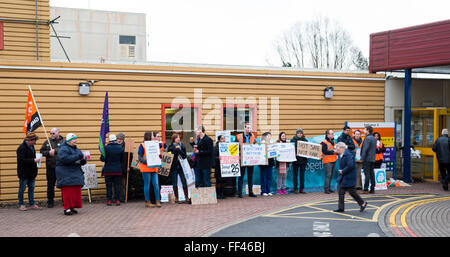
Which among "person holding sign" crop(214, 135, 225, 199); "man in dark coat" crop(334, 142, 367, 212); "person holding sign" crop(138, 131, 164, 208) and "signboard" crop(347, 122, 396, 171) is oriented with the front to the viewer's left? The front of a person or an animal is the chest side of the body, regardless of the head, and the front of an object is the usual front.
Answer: the man in dark coat

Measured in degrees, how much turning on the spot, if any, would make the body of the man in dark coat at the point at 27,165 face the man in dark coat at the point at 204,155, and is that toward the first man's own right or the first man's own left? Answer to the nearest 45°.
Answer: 0° — they already face them

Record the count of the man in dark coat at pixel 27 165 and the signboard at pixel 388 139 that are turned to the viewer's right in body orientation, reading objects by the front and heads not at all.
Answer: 1

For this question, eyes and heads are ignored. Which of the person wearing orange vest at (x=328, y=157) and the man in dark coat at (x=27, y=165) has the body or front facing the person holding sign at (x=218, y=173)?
the man in dark coat

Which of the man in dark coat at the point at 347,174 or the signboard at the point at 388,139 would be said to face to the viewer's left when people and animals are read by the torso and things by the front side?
the man in dark coat

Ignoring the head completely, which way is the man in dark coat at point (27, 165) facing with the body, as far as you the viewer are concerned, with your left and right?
facing to the right of the viewer

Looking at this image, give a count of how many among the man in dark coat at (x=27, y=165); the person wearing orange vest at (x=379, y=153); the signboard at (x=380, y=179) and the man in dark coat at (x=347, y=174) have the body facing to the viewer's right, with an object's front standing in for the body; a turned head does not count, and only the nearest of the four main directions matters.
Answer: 1

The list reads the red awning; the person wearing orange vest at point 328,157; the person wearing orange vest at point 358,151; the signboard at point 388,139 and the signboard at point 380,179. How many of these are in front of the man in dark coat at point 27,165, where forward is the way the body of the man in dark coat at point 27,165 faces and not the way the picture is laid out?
5

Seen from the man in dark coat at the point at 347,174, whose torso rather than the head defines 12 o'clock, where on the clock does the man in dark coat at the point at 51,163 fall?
the man in dark coat at the point at 51,163 is roughly at 12 o'clock from the man in dark coat at the point at 347,174.

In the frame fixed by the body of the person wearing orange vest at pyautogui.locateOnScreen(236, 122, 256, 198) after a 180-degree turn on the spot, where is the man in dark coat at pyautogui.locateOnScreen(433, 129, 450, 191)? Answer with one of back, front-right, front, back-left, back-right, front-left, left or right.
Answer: right

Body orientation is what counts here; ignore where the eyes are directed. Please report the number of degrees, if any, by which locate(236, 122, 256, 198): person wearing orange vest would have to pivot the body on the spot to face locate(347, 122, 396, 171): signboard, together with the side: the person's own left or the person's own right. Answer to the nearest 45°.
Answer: approximately 135° to the person's own left

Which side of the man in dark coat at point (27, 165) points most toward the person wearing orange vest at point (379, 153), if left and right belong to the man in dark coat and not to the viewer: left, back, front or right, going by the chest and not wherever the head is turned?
front

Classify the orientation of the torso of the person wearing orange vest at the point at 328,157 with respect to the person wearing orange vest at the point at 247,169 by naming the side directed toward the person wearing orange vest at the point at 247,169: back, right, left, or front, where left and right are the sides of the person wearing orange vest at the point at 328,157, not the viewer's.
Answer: right

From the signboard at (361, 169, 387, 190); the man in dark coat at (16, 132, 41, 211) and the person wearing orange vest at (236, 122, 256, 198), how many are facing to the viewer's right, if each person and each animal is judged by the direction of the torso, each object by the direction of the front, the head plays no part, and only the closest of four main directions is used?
1

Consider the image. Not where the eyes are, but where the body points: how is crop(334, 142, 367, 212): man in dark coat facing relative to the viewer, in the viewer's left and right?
facing to the left of the viewer
